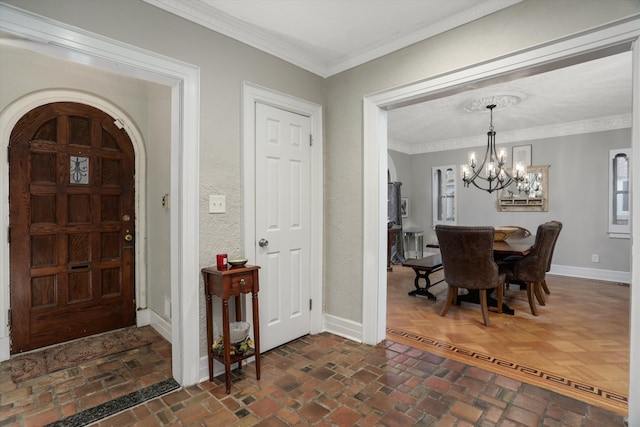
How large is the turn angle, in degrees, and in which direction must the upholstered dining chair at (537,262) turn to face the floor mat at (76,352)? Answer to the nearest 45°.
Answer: approximately 90° to its left

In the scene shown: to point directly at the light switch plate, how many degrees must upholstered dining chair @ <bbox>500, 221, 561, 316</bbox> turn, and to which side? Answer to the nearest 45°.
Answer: approximately 90° to its left

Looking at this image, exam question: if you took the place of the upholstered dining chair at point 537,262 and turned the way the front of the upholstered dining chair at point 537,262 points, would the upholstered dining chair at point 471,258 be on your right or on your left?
on your left

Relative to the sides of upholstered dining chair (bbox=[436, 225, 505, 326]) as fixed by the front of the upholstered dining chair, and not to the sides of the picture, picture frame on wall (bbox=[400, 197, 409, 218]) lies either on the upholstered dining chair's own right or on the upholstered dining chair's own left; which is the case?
on the upholstered dining chair's own left

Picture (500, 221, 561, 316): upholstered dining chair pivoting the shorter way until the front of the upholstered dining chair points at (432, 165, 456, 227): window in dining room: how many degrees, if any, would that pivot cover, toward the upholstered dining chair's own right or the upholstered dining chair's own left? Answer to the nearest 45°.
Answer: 0° — it already faces it

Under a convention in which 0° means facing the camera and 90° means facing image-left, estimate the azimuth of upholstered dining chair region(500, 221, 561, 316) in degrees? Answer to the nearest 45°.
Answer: approximately 135°

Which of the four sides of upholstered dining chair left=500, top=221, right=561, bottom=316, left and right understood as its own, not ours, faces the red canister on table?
left

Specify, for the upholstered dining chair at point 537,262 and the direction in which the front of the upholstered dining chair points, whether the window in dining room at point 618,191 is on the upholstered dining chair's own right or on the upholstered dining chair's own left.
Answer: on the upholstered dining chair's own right

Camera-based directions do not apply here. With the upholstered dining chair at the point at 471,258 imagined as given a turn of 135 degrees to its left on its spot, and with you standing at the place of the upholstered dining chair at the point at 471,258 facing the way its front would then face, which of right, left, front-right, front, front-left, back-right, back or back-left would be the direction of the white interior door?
front-left

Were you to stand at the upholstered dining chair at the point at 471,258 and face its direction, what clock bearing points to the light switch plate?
The light switch plate is roughly at 6 o'clock from the upholstered dining chair.

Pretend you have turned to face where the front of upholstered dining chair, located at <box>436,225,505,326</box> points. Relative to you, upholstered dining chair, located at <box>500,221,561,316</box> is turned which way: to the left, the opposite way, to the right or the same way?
to the left

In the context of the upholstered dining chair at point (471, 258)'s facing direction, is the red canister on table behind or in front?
behind

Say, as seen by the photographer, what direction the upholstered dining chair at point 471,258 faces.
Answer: facing away from the viewer and to the right of the viewer
